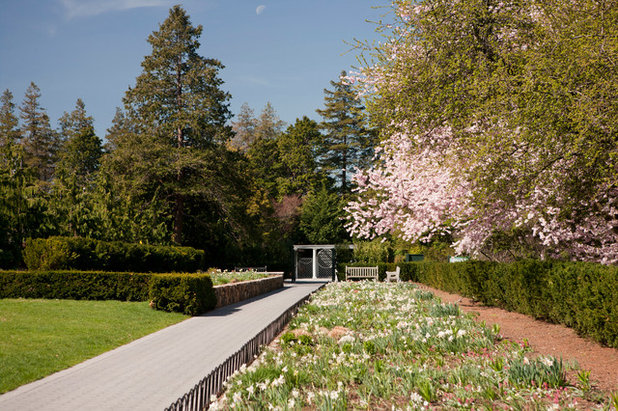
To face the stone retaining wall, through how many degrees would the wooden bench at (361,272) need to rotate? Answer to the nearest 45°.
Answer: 0° — it already faces it

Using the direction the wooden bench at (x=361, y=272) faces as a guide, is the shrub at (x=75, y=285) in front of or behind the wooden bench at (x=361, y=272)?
in front

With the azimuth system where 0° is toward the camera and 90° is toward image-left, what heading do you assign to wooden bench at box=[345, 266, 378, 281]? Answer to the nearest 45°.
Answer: approximately 0°

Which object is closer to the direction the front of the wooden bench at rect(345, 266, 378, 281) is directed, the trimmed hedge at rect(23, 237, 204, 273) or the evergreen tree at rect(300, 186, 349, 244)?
the trimmed hedge

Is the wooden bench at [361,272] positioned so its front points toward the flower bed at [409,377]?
yes

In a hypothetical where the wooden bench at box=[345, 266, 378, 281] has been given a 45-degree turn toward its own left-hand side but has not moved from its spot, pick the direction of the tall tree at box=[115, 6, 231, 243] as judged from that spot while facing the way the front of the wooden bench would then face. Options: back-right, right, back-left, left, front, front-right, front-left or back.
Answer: back-right

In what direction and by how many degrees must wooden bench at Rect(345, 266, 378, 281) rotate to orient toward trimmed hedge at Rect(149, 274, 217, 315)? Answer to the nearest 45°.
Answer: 0° — it already faces it

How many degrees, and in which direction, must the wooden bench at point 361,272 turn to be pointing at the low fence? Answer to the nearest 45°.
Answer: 0° — it already faces it

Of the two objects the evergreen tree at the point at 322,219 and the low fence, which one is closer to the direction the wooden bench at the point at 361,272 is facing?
the low fence

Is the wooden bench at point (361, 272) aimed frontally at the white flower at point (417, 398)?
yes

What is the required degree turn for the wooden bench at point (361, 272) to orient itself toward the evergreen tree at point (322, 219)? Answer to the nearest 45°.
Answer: approximately 180°

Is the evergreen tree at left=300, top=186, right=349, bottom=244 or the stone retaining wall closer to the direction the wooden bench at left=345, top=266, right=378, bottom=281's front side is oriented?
the stone retaining wall
